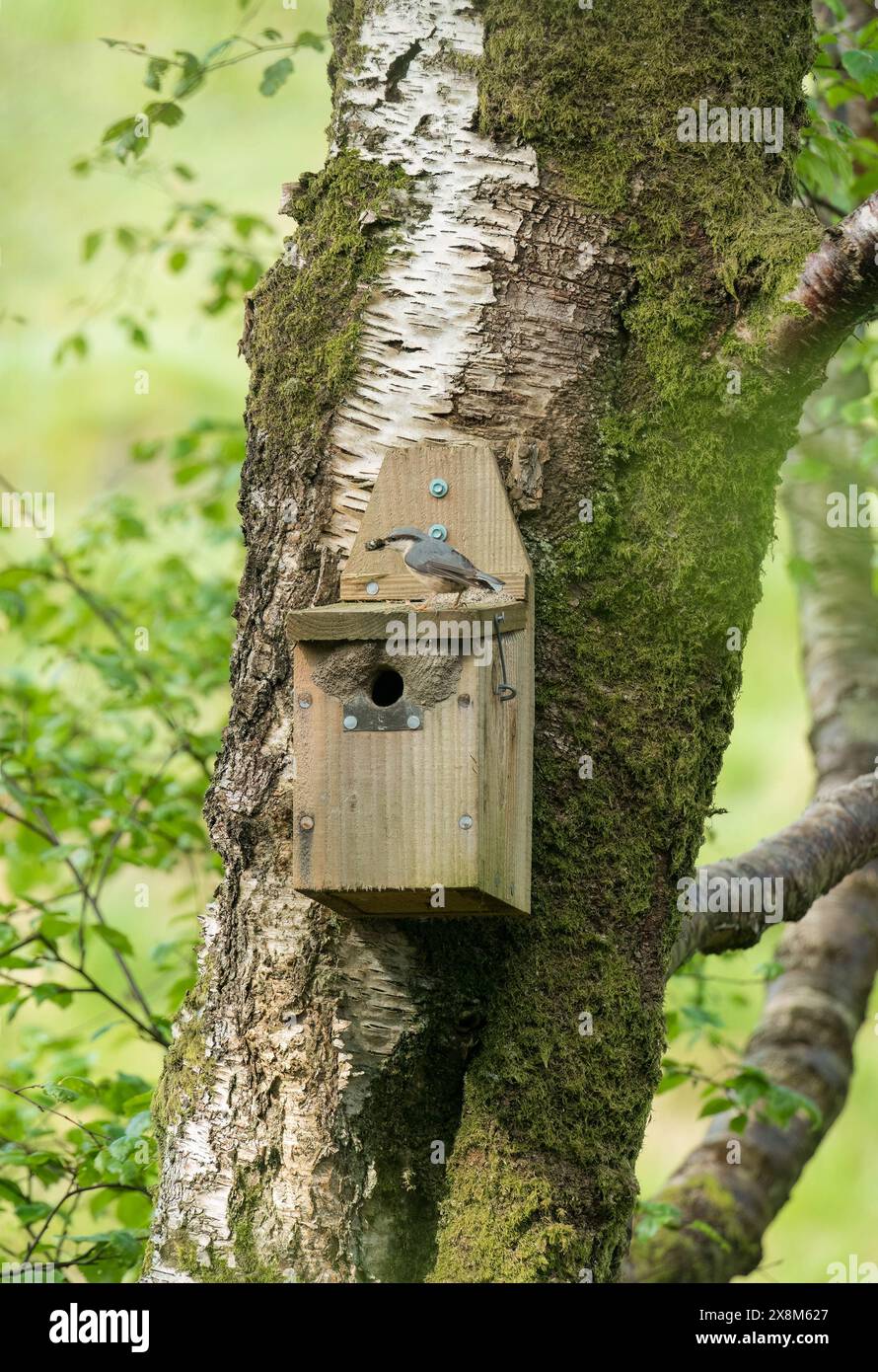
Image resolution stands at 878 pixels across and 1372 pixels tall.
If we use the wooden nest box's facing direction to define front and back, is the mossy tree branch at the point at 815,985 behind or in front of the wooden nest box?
behind

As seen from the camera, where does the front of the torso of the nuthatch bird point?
to the viewer's left

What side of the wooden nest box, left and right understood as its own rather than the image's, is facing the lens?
front

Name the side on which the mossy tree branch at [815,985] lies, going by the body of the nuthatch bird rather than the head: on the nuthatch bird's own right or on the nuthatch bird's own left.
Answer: on the nuthatch bird's own right
